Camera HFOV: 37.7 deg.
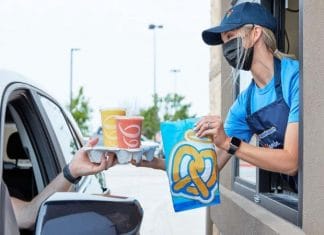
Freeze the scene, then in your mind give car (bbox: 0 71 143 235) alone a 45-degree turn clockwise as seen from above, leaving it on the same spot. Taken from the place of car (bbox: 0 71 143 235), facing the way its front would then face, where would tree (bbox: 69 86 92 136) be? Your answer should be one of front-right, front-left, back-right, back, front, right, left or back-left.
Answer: right

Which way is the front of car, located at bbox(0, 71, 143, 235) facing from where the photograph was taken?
facing the viewer and to the left of the viewer
